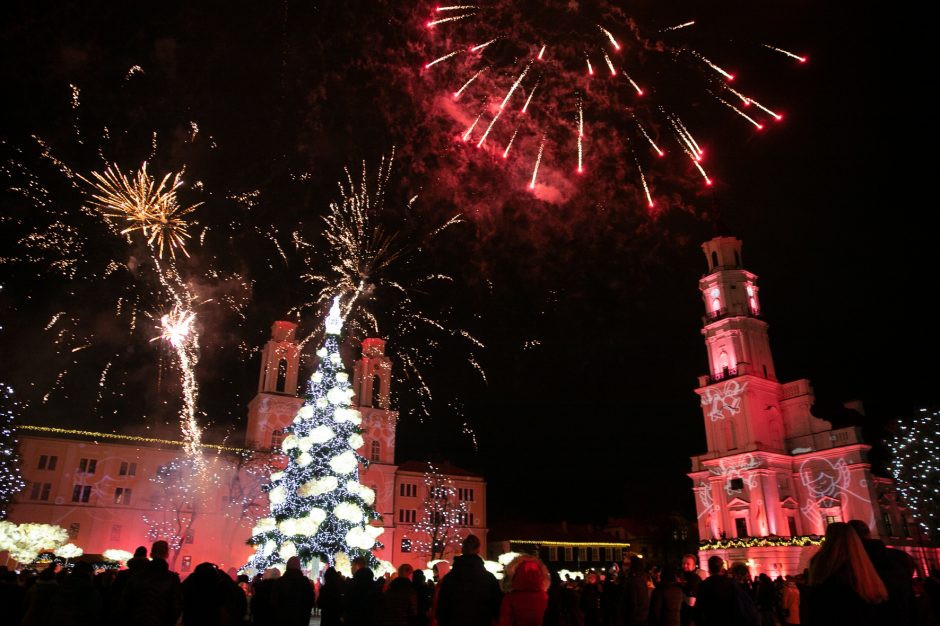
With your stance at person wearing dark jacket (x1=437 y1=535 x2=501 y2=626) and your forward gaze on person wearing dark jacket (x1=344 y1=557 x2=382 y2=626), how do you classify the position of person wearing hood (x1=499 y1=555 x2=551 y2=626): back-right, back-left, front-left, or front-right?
back-right

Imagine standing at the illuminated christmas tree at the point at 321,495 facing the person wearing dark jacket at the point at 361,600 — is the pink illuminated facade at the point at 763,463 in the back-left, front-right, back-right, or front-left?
back-left

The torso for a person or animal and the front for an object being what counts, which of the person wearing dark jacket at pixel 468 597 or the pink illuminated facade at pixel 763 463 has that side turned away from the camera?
the person wearing dark jacket

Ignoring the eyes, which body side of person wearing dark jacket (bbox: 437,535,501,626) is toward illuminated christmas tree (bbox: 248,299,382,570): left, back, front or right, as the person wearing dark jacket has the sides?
front

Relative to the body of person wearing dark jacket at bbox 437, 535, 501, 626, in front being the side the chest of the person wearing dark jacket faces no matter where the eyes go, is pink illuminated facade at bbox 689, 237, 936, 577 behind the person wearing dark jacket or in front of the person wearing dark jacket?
in front

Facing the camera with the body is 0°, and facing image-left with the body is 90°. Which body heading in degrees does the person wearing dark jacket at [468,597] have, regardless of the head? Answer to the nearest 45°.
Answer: approximately 180°

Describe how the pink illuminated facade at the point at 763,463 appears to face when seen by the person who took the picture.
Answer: facing the viewer and to the left of the viewer

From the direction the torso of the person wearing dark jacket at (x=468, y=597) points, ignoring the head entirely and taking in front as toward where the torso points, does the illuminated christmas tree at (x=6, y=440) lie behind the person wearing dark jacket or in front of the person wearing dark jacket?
in front

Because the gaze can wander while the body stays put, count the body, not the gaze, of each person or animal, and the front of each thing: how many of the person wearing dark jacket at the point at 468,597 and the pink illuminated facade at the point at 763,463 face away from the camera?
1

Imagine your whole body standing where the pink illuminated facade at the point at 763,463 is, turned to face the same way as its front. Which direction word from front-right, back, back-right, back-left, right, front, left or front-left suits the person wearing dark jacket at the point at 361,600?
front-left

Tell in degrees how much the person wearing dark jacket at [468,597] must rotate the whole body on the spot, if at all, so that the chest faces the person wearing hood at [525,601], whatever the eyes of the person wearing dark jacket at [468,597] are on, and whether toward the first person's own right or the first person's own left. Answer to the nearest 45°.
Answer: approximately 135° to the first person's own right

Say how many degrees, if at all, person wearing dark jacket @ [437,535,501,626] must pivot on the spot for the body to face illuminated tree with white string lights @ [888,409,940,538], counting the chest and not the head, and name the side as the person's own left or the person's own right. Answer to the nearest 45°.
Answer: approximately 45° to the person's own right

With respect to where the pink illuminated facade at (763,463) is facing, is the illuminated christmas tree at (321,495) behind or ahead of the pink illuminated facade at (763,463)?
ahead

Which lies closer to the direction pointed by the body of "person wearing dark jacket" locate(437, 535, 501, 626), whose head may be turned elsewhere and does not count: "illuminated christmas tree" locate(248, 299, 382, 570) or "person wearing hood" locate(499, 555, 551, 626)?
the illuminated christmas tree
